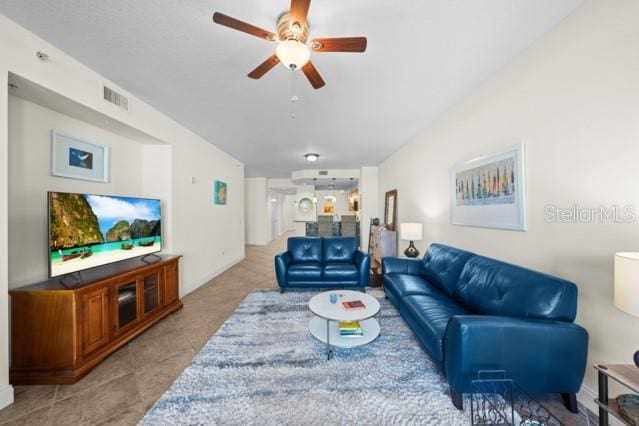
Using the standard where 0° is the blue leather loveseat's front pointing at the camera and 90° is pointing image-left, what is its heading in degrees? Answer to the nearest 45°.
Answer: approximately 0°

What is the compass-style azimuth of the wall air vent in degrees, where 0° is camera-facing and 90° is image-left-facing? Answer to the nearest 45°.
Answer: approximately 315°

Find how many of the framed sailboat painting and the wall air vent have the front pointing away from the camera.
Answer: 0

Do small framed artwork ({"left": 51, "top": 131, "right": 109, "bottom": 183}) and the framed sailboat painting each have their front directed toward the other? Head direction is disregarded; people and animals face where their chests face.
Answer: yes

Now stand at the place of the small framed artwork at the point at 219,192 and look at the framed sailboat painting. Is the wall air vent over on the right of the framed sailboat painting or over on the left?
right

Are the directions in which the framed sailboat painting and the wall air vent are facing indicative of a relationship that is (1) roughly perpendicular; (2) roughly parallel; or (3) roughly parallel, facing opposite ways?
roughly parallel, facing opposite ways

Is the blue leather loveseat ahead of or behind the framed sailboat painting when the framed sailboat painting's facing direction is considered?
ahead

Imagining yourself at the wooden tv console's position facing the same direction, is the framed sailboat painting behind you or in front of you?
in front

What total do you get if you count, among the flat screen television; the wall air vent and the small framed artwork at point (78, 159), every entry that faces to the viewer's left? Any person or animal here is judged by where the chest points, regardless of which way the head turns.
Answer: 0

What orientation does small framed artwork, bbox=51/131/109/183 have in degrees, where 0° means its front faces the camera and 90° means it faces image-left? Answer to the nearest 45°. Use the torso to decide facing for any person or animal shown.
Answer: approximately 315°

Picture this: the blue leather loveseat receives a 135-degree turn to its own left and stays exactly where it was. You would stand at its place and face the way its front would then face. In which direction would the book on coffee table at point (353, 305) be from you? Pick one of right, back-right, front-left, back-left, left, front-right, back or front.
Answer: back-right

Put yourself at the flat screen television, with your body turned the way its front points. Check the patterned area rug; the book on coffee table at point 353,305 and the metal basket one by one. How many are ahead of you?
3

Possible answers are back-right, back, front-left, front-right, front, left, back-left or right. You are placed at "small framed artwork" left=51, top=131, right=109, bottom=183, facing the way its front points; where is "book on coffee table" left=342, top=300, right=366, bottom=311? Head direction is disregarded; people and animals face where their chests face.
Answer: front

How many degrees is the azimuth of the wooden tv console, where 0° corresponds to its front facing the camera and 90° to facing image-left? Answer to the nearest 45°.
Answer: approximately 315°

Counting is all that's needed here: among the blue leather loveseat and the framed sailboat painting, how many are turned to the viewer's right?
0

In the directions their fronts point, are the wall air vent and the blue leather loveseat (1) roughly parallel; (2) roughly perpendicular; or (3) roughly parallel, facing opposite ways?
roughly perpendicular

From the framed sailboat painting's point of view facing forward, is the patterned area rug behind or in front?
in front

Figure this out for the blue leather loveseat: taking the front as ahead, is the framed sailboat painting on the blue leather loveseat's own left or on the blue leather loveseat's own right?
on the blue leather loveseat's own left
